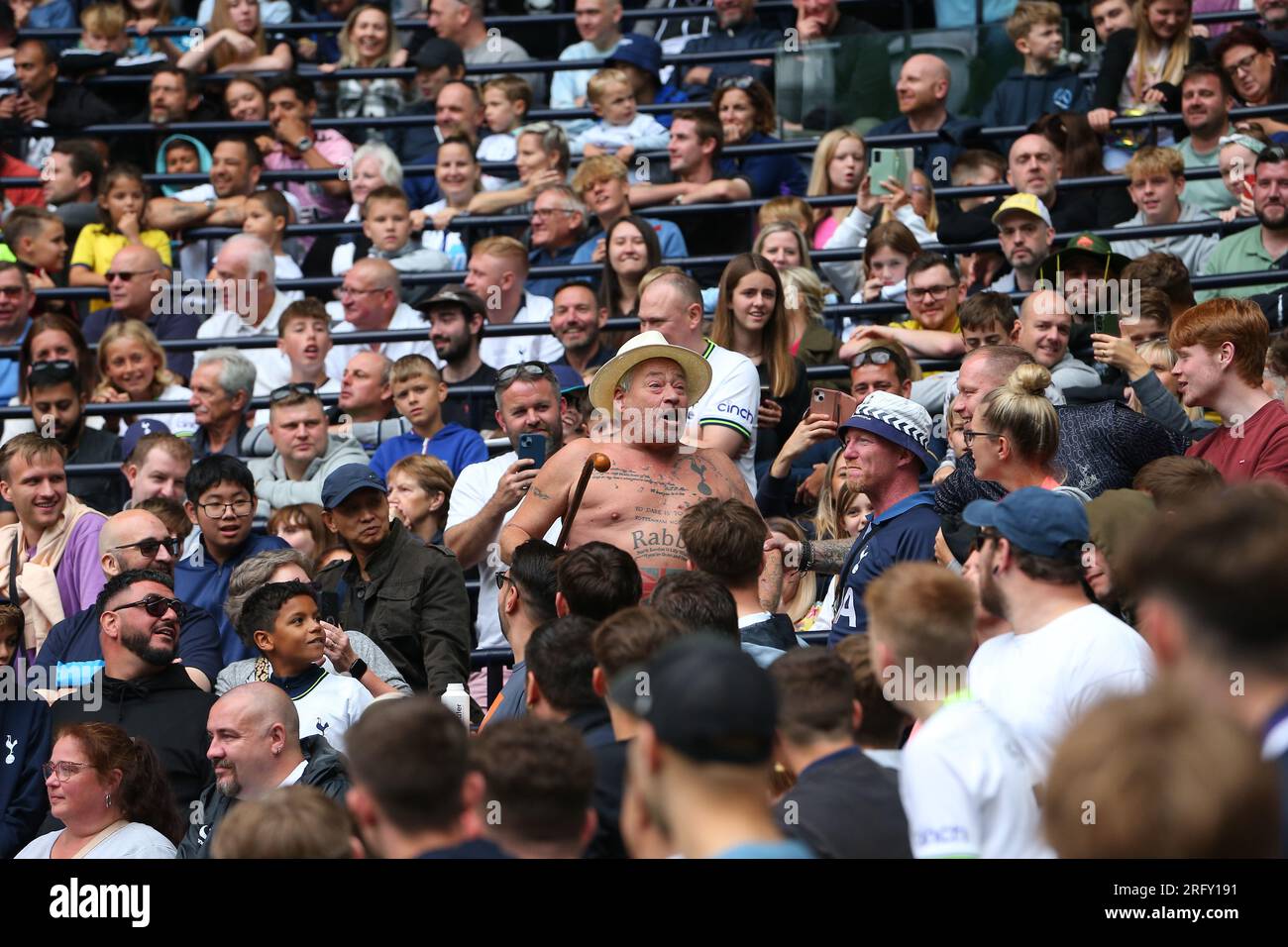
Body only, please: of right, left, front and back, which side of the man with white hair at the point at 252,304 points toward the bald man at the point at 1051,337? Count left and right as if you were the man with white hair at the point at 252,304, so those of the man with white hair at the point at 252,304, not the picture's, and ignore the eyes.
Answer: left

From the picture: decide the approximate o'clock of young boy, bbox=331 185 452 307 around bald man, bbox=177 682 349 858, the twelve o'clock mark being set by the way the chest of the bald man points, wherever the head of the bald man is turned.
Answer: The young boy is roughly at 5 o'clock from the bald man.

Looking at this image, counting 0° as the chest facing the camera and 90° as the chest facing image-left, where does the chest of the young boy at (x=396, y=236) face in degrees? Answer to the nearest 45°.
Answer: approximately 0°

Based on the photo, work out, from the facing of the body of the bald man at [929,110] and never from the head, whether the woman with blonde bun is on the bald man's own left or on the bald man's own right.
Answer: on the bald man's own left

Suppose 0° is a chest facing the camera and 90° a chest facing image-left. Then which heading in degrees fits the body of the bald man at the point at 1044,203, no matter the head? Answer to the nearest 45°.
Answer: approximately 0°

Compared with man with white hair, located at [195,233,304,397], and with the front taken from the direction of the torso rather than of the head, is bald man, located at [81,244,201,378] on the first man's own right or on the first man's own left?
on the first man's own right

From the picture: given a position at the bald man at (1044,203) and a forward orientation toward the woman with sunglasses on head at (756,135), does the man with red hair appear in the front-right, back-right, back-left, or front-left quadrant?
back-left

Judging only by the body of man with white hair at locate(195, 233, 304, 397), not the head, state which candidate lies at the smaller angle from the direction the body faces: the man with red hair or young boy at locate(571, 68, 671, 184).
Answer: the man with red hair

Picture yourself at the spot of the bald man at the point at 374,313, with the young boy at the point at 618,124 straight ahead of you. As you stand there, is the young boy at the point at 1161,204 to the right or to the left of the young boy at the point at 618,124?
right

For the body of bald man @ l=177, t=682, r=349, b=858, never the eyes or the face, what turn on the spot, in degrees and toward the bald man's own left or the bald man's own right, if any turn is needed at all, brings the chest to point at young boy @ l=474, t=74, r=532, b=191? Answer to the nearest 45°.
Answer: approximately 135° to the bald man's own right
